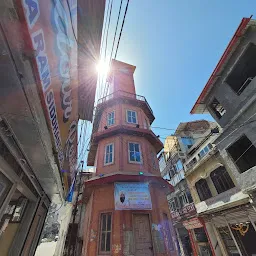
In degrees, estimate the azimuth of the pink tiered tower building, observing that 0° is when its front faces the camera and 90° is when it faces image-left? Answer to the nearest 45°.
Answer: approximately 0°

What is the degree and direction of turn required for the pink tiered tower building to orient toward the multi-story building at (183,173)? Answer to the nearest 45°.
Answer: approximately 135° to its left

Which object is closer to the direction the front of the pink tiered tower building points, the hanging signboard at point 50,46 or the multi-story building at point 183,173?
the hanging signboard

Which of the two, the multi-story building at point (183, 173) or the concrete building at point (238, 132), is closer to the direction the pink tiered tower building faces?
the concrete building

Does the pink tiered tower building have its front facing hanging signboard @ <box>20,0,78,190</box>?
yes
